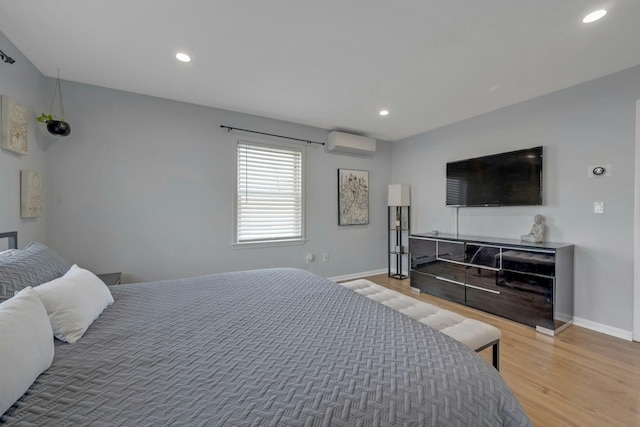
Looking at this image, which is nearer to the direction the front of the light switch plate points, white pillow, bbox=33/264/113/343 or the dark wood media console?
the white pillow

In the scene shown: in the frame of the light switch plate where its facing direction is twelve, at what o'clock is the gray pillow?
The gray pillow is roughly at 1 o'clock from the light switch plate.

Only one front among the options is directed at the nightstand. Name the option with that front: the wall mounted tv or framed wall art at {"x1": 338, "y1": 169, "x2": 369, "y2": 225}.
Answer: the wall mounted tv

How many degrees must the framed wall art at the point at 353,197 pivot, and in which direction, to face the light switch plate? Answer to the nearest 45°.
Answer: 0° — it already faces it

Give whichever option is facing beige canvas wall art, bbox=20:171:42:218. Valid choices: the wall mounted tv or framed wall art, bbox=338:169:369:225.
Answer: the wall mounted tv

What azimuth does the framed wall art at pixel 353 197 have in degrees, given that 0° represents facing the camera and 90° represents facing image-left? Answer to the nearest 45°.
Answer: approximately 315°

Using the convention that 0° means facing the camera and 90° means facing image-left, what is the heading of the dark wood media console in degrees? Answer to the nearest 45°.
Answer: approximately 45°
